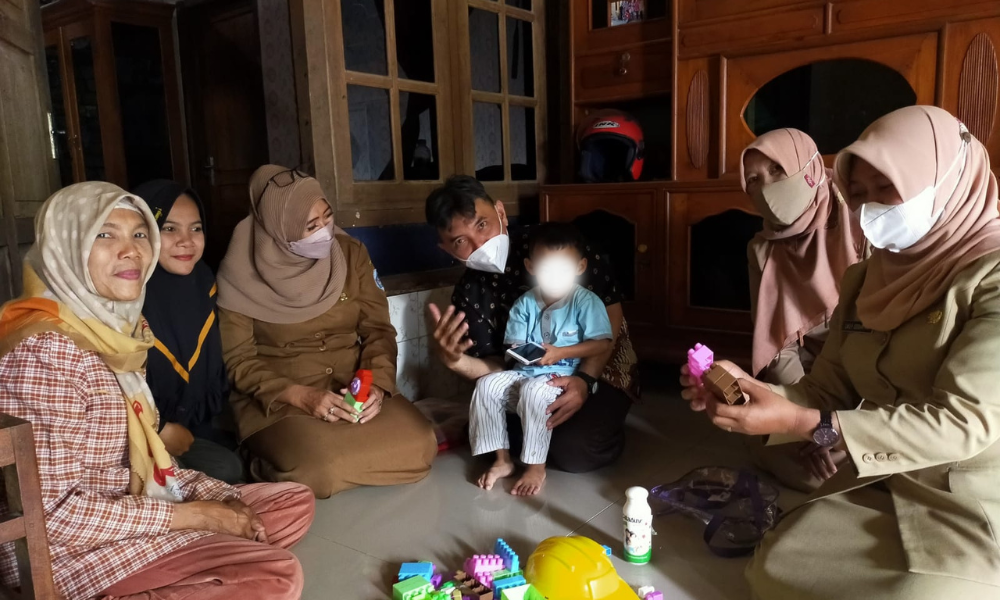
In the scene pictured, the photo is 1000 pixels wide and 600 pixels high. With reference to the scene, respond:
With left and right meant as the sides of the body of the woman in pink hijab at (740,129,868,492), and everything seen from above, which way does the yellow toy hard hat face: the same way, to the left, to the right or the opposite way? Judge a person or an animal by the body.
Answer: to the left

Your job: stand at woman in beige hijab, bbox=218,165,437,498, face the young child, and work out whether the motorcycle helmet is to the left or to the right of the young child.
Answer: left

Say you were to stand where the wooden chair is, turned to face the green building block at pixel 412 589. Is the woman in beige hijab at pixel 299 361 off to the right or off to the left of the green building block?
left

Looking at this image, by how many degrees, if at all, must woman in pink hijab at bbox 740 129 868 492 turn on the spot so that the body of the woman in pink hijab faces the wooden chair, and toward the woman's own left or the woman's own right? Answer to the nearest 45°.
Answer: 0° — they already face it

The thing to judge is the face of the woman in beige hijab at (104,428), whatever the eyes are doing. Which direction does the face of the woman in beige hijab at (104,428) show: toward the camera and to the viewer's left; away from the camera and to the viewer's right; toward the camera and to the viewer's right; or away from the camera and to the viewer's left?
toward the camera and to the viewer's right

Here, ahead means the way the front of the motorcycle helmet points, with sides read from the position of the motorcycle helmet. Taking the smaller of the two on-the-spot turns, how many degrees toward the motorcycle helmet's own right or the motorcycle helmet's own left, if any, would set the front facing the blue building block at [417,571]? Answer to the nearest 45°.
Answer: approximately 45° to the motorcycle helmet's own left

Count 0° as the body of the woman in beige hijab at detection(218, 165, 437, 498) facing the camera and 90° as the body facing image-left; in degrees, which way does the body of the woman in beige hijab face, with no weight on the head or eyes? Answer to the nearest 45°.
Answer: approximately 315°
